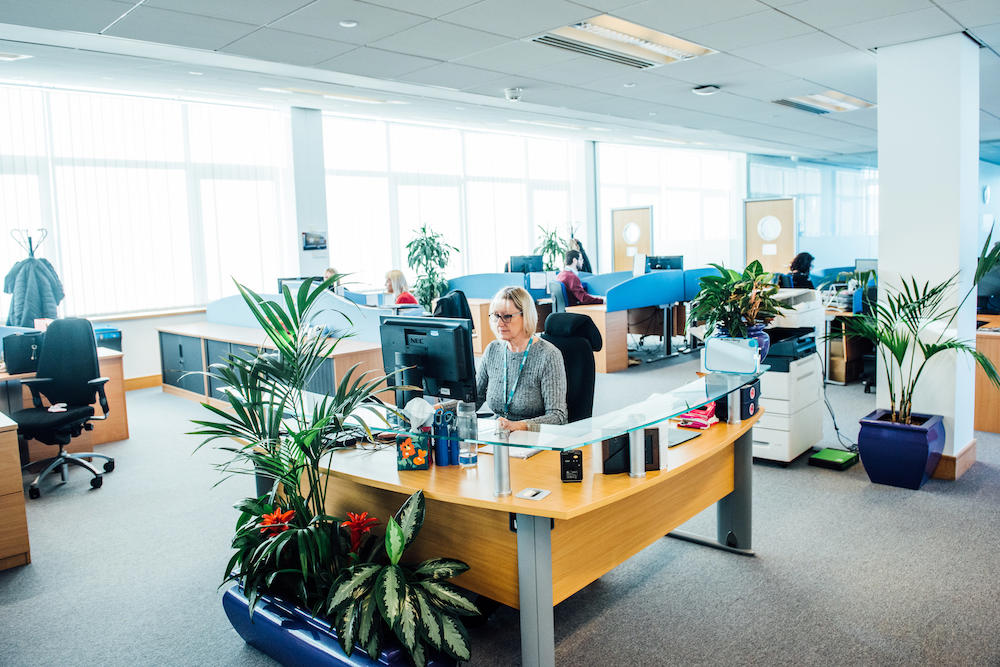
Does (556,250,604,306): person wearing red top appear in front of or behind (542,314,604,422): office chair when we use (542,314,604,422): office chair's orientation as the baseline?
behind

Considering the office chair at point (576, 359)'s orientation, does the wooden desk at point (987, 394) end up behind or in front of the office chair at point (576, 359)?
behind

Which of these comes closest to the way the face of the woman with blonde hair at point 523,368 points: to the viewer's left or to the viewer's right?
to the viewer's left

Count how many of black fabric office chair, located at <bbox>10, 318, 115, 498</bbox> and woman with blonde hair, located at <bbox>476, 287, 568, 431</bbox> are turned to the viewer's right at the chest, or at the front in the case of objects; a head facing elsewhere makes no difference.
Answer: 0

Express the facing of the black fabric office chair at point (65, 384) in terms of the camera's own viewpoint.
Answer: facing the viewer and to the left of the viewer

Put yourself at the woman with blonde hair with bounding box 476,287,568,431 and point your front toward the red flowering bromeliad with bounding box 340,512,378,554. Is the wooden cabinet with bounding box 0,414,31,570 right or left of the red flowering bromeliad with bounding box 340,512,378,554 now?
right

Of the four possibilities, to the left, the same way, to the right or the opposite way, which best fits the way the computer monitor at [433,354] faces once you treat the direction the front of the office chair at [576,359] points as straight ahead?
the opposite way

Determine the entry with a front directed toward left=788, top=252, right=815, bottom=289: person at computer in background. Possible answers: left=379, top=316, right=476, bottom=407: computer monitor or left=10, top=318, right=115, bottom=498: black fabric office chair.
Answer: the computer monitor

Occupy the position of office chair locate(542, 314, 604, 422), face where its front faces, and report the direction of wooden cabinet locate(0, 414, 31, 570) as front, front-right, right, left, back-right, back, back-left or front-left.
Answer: front-right

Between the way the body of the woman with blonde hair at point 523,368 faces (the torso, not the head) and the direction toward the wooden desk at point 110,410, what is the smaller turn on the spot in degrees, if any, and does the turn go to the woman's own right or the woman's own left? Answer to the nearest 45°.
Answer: approximately 90° to the woman's own right

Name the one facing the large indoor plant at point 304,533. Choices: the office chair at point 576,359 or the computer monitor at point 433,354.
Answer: the office chair

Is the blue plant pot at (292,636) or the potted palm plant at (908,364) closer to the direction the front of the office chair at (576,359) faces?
the blue plant pot

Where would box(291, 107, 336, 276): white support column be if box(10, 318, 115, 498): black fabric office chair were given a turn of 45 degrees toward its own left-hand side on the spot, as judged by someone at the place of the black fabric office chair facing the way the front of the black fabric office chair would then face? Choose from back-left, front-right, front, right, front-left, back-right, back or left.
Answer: back-left

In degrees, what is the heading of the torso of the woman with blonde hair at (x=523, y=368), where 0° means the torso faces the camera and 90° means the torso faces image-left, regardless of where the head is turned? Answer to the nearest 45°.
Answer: approximately 45°

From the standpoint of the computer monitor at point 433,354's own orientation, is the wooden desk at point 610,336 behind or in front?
in front

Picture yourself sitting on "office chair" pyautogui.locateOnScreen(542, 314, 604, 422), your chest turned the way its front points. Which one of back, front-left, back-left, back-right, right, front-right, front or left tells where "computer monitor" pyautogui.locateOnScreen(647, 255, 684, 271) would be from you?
back-right

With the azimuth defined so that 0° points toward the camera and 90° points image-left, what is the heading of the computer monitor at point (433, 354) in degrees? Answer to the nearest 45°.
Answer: approximately 225°

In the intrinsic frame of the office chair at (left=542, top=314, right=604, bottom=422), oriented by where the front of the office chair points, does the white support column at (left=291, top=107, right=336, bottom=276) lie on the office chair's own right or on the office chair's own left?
on the office chair's own right

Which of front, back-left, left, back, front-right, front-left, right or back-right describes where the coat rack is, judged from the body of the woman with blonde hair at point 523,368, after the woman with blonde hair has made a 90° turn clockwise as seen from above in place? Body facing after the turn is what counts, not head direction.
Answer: front

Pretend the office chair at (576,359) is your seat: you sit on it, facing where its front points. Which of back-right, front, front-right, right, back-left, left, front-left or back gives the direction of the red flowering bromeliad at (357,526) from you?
front
